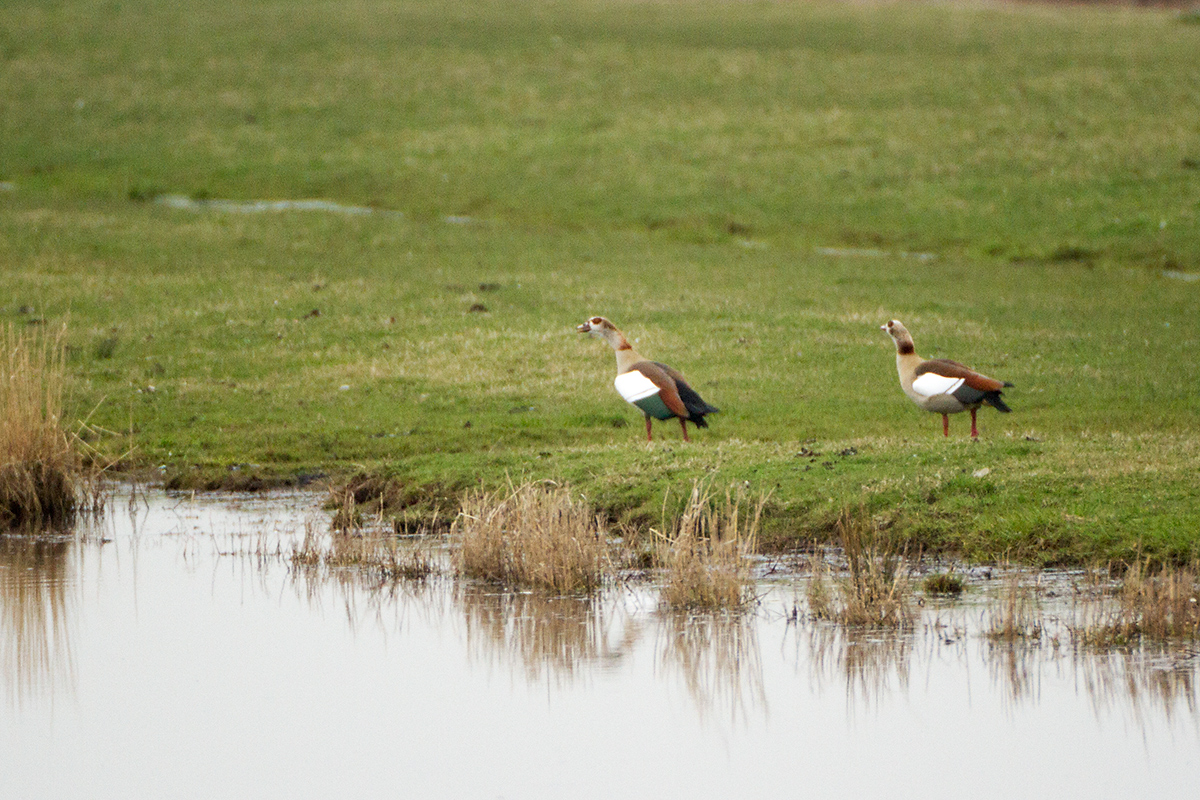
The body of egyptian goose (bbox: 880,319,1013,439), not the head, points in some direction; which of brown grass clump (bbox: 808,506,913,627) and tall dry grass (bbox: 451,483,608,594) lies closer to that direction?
the tall dry grass

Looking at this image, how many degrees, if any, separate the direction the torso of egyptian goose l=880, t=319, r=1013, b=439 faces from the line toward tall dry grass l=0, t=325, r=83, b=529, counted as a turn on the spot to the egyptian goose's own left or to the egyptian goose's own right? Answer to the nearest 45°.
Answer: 0° — it already faces it

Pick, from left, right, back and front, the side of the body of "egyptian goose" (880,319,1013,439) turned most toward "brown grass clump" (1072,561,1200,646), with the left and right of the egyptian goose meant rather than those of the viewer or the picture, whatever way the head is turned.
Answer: left

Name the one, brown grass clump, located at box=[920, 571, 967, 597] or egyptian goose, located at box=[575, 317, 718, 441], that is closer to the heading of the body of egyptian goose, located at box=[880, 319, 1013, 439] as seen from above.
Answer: the egyptian goose

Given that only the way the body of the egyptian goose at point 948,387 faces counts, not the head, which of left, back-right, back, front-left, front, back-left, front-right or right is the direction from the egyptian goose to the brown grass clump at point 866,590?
left

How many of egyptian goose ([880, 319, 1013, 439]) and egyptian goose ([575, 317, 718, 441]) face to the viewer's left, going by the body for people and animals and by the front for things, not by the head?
2

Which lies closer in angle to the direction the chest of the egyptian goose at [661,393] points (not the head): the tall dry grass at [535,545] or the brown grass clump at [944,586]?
the tall dry grass

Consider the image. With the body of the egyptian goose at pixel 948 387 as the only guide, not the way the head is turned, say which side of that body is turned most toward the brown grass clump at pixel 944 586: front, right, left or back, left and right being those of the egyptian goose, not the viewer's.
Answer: left

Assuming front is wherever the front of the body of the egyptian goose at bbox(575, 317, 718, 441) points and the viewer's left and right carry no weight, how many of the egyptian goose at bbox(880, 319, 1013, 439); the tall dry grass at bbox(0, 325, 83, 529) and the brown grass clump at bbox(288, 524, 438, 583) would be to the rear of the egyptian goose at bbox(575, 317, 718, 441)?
1

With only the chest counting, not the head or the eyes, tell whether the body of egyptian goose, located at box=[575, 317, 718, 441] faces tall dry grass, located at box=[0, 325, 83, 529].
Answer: yes

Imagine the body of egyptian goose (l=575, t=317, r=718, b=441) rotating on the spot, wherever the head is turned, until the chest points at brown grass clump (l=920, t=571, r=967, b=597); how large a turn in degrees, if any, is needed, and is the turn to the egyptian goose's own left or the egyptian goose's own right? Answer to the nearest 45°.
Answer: approximately 135° to the egyptian goose's own left

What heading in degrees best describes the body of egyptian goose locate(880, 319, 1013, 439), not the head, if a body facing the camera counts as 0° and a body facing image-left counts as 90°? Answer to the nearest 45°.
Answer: approximately 90°

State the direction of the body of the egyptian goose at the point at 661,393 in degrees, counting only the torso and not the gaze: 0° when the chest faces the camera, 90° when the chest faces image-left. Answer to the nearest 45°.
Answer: approximately 90°

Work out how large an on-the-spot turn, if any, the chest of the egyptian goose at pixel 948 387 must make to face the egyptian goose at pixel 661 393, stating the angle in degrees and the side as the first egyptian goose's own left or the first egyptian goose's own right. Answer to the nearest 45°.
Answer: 0° — it already faces it

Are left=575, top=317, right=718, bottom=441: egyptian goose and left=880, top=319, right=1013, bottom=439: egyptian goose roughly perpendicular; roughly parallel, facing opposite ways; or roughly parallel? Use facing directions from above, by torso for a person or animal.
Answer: roughly parallel

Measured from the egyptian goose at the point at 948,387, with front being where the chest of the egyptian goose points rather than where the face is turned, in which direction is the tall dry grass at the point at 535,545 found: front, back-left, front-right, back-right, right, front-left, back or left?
front-left

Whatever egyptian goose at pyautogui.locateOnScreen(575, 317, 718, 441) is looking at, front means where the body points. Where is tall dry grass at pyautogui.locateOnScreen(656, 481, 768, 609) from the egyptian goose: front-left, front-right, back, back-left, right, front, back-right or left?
left
